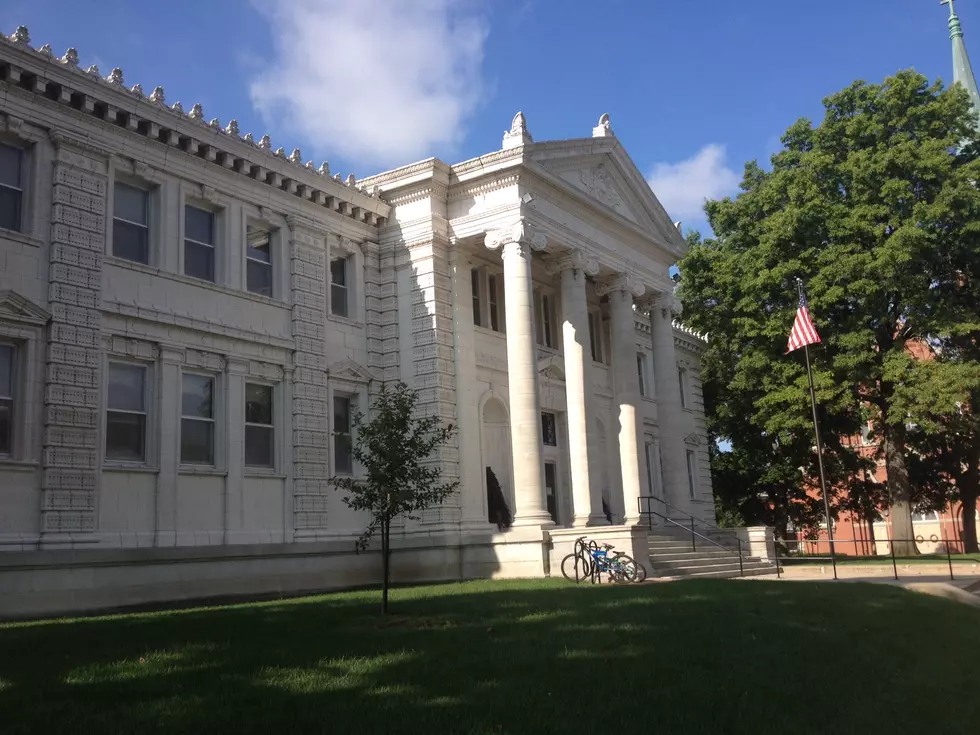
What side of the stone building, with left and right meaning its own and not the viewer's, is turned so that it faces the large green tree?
left

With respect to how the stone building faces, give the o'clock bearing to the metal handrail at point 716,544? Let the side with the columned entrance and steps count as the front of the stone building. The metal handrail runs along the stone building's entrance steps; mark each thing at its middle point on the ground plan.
The metal handrail is roughly at 12 o'clock from the stone building.

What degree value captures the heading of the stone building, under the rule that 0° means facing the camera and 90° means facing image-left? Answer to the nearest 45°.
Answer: approximately 315°

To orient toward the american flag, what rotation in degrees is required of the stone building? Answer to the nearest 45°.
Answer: approximately 45° to its left
